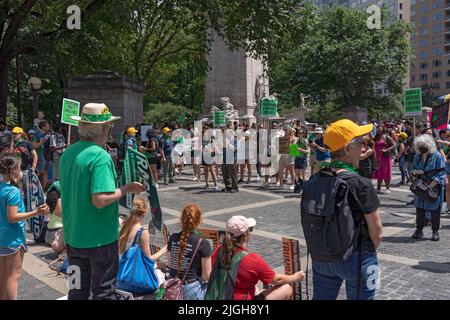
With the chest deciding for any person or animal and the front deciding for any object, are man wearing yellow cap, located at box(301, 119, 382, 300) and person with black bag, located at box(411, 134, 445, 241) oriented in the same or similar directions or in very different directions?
very different directions

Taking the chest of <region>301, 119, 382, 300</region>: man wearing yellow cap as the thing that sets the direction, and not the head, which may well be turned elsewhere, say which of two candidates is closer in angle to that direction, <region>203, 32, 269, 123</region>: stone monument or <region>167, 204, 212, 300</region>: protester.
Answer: the stone monument

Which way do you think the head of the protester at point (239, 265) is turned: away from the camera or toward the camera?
away from the camera

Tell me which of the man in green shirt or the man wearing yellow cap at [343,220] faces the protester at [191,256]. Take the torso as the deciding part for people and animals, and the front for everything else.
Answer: the man in green shirt

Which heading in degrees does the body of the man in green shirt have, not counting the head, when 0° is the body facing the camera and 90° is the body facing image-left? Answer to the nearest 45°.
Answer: approximately 225°

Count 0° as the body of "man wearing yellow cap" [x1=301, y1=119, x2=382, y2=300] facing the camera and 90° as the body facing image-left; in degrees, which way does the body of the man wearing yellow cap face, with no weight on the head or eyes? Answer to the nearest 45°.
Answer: approximately 225°

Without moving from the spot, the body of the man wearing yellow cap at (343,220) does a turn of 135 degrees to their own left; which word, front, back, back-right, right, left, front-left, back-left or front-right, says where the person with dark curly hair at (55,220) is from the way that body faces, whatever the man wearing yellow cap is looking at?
front-right

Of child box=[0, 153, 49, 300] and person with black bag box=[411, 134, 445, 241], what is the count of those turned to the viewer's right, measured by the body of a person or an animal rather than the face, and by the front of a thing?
1

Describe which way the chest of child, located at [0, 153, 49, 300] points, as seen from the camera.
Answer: to the viewer's right

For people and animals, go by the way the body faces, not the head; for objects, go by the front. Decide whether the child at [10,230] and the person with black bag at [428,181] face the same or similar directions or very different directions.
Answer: very different directions

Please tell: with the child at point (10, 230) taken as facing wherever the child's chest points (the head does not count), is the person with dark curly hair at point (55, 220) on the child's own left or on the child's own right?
on the child's own left

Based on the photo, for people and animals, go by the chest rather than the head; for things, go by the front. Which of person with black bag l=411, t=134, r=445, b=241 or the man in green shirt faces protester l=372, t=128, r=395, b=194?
the man in green shirt
